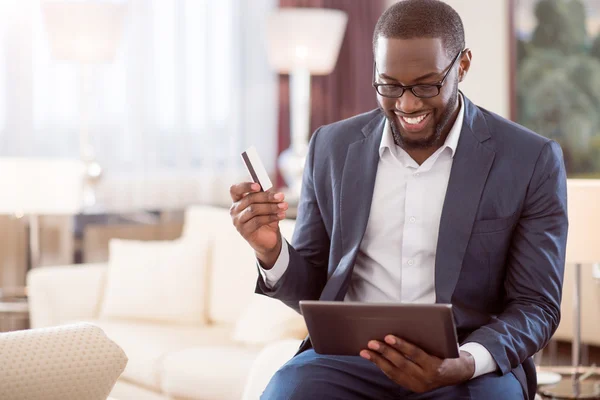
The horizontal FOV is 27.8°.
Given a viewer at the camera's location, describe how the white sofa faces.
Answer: facing the viewer and to the left of the viewer

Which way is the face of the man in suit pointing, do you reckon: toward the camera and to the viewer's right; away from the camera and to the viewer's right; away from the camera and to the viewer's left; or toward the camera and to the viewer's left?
toward the camera and to the viewer's left

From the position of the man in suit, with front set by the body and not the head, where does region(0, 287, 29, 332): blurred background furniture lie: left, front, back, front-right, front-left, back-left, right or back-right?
right

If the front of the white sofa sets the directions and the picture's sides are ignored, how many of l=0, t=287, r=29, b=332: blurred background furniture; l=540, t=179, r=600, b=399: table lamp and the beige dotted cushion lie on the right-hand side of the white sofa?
1

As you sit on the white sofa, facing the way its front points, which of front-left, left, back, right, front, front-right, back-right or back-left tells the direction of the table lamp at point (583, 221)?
left

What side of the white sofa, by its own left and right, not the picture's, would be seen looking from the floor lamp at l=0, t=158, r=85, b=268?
right

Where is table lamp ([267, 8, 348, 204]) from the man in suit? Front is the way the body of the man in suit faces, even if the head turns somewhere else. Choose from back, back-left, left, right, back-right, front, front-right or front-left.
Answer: back-right
